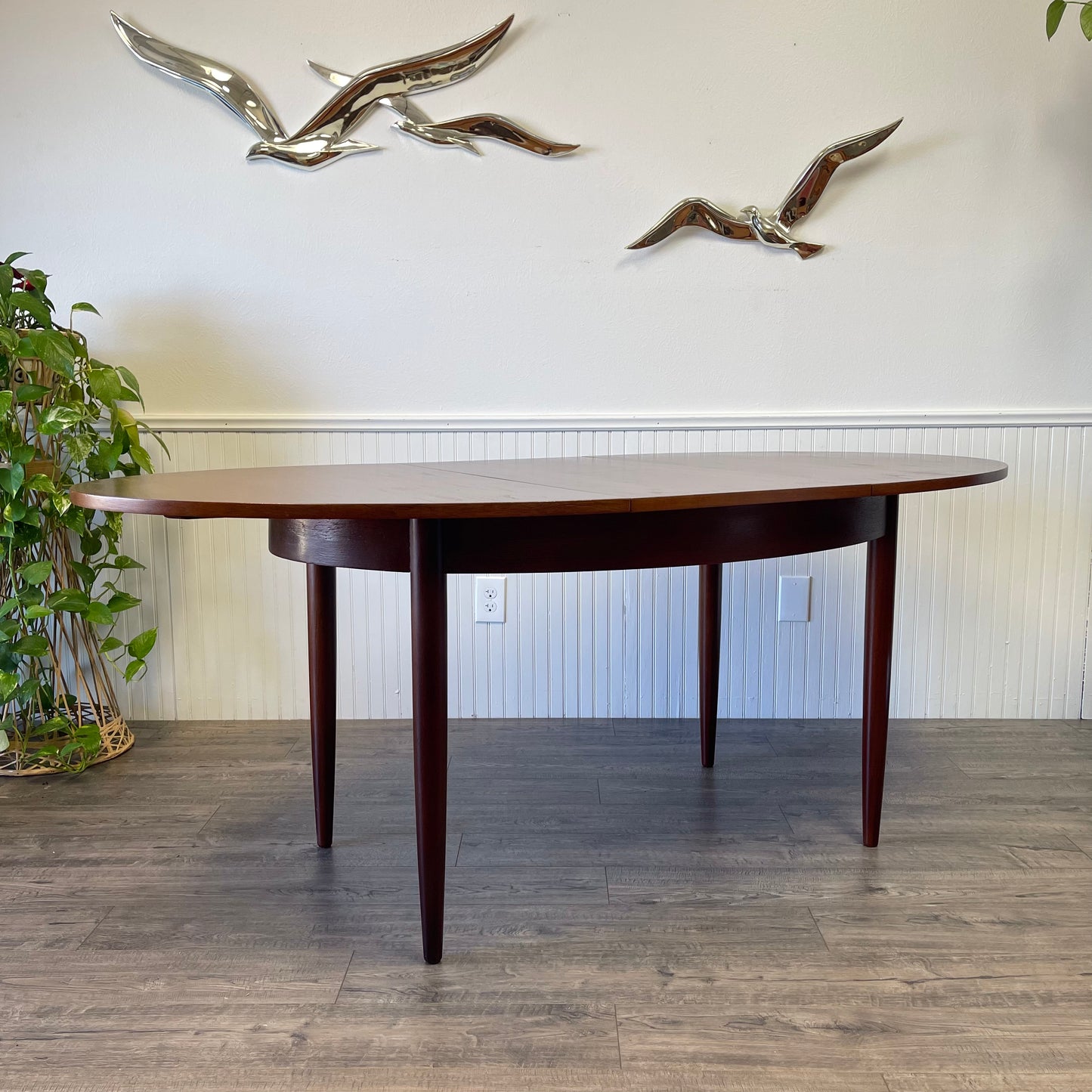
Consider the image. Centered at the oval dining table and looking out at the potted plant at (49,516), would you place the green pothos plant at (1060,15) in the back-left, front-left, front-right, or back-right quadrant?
back-right

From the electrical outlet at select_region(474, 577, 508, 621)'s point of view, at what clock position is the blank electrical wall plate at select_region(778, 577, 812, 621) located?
the blank electrical wall plate at select_region(778, 577, 812, 621) is roughly at 9 o'clock from the electrical outlet at select_region(474, 577, 508, 621).

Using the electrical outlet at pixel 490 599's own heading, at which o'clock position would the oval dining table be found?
The oval dining table is roughly at 12 o'clock from the electrical outlet.

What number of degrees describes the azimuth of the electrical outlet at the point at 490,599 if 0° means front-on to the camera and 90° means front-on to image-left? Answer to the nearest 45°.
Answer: approximately 0°

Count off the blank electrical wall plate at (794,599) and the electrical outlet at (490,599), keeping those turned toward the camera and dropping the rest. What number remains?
2
